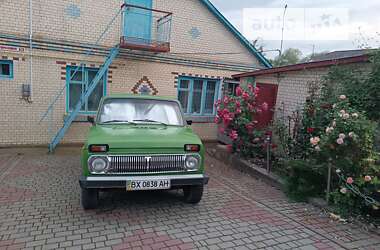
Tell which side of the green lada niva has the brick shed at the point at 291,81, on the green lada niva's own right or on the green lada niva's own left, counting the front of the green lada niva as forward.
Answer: on the green lada niva's own left

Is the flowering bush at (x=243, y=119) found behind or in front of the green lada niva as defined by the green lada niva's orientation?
behind

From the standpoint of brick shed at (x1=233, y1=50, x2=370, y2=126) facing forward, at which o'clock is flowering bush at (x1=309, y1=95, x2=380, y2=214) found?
The flowering bush is roughly at 10 o'clock from the brick shed.

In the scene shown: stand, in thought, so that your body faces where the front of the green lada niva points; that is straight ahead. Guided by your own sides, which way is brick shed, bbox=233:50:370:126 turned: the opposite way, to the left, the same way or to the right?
to the right

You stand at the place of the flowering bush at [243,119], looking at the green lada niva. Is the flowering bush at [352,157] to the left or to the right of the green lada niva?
left

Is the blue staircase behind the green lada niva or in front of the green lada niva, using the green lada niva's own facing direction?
behind

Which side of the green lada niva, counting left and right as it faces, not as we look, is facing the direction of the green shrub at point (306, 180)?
left

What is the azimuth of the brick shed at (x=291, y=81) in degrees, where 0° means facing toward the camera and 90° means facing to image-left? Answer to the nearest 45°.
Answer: approximately 45°

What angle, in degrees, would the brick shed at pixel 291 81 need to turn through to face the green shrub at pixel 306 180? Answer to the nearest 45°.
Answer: approximately 45° to its left

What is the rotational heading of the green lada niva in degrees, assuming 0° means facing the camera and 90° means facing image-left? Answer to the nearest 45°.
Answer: approximately 0°

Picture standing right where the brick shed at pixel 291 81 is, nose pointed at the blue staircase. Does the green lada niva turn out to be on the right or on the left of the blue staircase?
left
